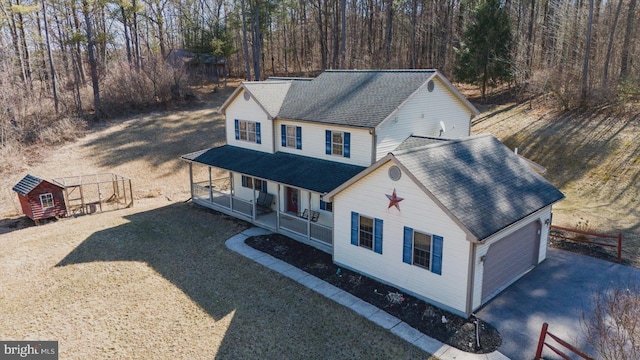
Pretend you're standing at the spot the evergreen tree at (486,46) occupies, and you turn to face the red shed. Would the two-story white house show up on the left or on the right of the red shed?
left

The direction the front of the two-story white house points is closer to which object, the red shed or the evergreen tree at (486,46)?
the red shed

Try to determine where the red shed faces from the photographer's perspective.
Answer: facing the viewer and to the right of the viewer

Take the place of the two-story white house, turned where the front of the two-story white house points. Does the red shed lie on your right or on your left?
on your right

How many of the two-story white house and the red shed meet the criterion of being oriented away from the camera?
0

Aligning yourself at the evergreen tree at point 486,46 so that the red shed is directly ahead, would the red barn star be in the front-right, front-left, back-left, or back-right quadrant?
front-left

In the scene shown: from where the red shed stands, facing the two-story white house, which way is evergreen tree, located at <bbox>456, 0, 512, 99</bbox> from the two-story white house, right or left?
left

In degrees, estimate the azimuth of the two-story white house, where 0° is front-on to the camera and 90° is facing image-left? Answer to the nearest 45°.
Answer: approximately 45°

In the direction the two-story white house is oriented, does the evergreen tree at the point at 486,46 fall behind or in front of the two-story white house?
behind
